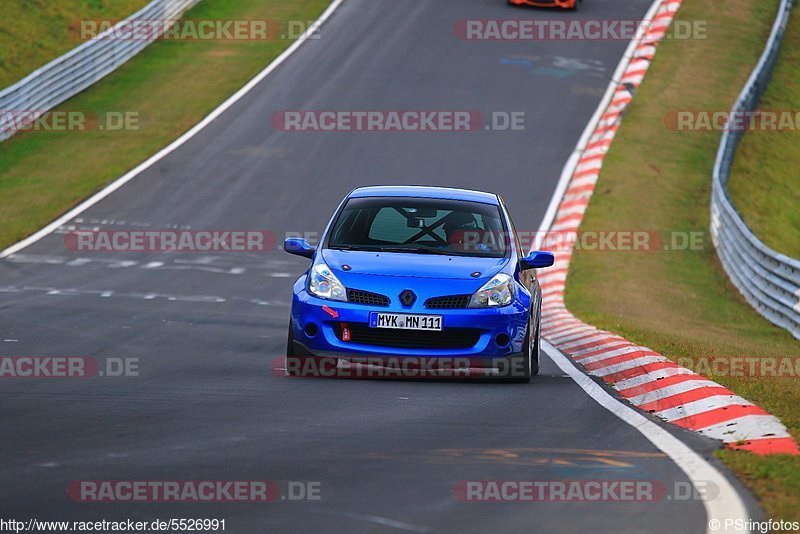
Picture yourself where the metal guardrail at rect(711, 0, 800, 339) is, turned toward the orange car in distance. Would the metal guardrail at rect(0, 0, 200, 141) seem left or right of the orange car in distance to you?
left

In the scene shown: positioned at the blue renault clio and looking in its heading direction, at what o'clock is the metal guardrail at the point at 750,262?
The metal guardrail is roughly at 7 o'clock from the blue renault clio.

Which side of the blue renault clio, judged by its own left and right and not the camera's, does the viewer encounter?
front

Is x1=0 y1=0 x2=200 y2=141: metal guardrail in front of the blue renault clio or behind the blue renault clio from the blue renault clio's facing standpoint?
behind

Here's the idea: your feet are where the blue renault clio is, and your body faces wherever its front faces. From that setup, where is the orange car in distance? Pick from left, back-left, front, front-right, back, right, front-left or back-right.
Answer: back

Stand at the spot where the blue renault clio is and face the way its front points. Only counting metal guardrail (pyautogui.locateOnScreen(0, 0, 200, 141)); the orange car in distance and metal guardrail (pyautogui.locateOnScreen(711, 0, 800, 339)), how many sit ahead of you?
0
